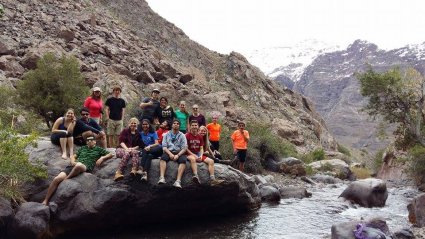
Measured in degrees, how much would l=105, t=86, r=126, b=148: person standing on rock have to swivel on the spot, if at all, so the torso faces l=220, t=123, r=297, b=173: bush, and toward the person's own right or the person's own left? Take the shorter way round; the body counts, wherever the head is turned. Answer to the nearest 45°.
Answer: approximately 135° to the person's own left

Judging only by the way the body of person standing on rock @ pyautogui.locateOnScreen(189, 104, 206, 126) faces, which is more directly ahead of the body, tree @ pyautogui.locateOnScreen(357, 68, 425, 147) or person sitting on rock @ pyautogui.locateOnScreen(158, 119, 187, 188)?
the person sitting on rock

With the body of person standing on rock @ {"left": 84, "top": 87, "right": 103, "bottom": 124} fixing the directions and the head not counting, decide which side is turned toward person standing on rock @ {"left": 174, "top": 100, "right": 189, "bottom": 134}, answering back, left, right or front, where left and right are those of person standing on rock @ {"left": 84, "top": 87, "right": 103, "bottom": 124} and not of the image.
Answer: left

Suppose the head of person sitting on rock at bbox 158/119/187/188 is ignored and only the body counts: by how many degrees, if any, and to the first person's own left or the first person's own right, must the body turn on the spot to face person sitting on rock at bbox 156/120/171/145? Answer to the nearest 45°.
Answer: approximately 180°

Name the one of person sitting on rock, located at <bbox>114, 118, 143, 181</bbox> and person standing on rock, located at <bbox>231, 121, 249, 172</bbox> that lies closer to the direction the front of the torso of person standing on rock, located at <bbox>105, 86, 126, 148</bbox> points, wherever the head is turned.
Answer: the person sitting on rock

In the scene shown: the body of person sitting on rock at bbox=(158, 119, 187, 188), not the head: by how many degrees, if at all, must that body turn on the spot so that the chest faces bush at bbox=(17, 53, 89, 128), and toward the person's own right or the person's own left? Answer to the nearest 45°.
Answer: approximately 135° to the person's own right

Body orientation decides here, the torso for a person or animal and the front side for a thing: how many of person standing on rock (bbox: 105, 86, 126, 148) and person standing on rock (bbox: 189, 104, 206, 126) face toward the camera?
2

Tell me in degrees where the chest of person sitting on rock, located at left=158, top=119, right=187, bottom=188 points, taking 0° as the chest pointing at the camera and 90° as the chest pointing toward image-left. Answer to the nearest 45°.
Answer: approximately 0°

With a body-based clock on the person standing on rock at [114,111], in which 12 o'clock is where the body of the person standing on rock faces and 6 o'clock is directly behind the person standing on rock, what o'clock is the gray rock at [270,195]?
The gray rock is roughly at 9 o'clock from the person standing on rock.

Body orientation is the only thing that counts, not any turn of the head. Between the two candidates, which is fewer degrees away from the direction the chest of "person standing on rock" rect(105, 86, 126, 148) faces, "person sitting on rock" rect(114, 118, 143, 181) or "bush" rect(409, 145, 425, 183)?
the person sitting on rock
